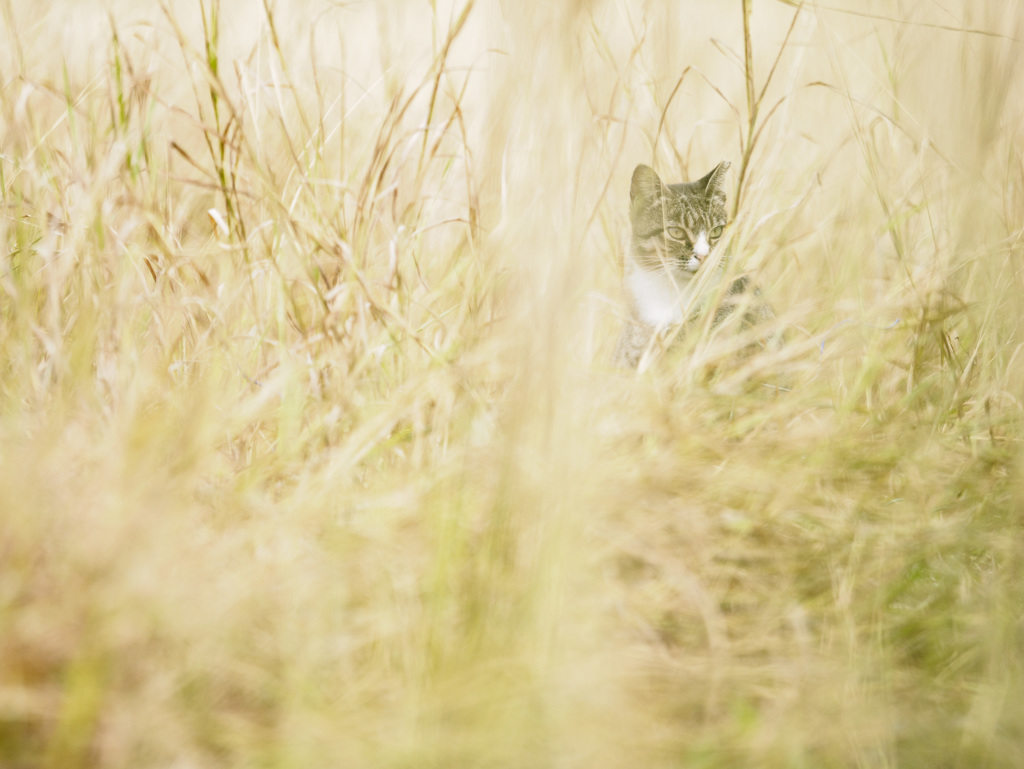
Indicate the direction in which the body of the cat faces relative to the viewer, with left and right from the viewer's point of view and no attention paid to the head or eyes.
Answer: facing the viewer and to the left of the viewer
